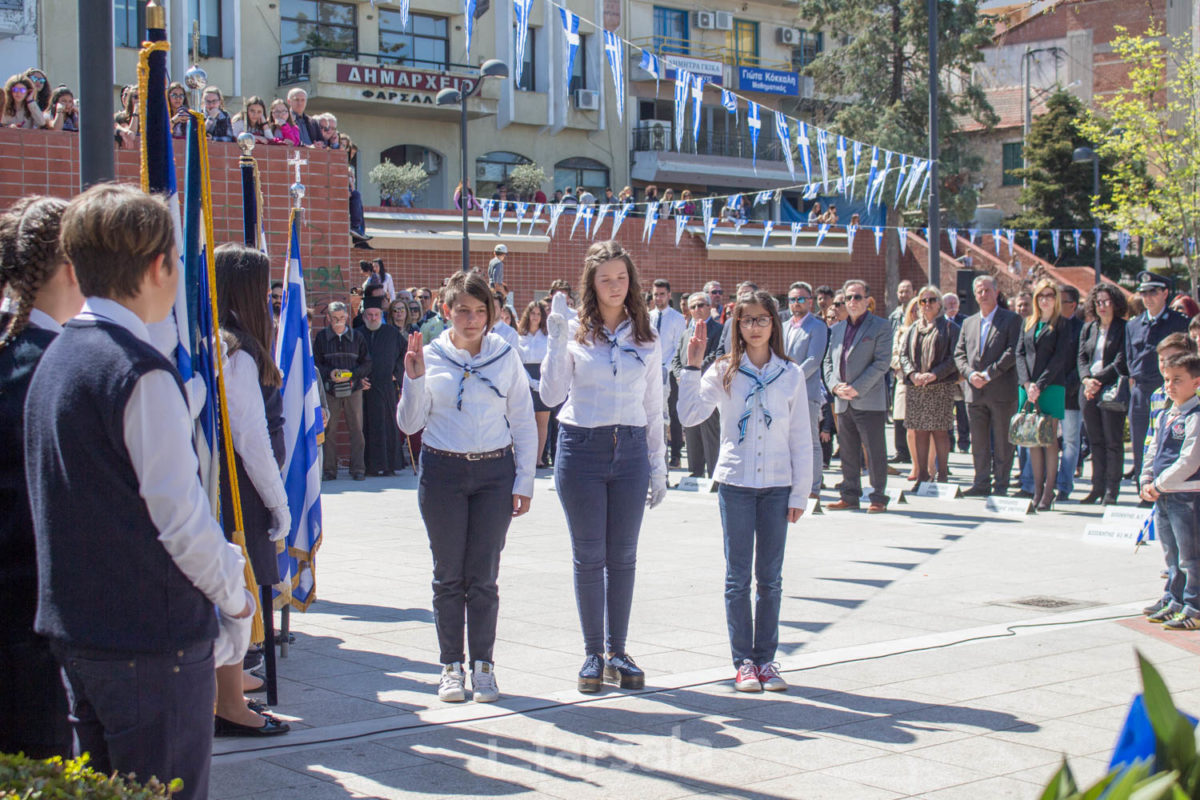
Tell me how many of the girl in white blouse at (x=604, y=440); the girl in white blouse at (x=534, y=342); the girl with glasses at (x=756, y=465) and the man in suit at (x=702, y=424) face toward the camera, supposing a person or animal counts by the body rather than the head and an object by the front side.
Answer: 4

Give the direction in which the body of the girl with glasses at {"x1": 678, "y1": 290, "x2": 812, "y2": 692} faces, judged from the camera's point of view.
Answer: toward the camera

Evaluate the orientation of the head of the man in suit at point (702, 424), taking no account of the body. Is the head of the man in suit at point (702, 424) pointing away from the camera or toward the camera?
toward the camera

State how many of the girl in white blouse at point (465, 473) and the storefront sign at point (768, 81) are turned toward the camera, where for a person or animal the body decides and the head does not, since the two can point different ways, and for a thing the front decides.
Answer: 2

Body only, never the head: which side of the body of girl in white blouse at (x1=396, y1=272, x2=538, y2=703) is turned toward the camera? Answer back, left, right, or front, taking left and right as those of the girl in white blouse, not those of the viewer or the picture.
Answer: front

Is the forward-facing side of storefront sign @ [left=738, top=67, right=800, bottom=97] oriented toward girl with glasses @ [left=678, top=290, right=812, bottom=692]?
yes

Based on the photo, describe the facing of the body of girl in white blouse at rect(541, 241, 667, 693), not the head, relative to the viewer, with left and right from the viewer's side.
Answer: facing the viewer

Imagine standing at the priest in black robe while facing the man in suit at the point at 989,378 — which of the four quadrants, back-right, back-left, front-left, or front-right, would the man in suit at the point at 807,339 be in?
front-right

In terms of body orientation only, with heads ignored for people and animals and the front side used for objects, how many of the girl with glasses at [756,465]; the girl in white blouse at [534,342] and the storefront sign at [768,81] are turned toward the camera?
3

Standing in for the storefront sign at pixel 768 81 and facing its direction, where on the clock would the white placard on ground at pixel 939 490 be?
The white placard on ground is roughly at 12 o'clock from the storefront sign.

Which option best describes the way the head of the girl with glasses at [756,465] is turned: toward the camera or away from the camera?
toward the camera

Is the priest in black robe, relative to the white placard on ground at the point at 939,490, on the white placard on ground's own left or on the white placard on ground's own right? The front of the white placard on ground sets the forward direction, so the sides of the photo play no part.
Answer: on the white placard on ground's own right

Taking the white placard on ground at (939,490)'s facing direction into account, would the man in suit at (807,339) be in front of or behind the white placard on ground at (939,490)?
in front

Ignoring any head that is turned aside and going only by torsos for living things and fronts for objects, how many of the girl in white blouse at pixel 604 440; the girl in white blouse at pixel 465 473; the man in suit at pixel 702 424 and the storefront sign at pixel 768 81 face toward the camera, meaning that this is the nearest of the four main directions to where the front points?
4

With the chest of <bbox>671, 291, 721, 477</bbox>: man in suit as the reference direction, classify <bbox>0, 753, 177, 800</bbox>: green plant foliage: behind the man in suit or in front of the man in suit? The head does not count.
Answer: in front
